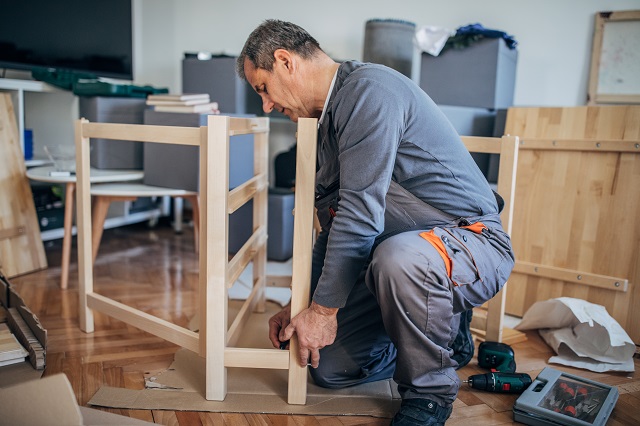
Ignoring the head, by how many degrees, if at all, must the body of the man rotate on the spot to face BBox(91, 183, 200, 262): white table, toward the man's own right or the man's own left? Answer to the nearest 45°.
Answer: approximately 45° to the man's own right

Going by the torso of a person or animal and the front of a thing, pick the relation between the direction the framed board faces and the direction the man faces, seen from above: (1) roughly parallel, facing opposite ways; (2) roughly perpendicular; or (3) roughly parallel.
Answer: roughly perpendicular

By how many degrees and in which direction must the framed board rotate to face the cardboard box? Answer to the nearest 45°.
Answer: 0° — it already faces it

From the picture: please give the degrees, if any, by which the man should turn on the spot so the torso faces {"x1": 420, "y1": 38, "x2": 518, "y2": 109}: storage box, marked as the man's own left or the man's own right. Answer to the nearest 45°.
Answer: approximately 90° to the man's own right

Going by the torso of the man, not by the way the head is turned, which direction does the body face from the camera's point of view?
to the viewer's left

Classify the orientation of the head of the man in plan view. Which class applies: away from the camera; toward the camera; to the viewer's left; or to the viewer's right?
to the viewer's left

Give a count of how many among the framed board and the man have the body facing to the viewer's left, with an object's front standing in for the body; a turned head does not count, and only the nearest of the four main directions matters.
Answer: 1

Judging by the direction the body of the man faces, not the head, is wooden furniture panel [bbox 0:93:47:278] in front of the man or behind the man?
in front

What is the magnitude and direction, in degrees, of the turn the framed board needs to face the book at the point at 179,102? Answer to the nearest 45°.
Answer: approximately 45° to its right

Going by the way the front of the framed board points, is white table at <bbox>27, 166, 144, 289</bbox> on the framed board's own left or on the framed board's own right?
on the framed board's own right

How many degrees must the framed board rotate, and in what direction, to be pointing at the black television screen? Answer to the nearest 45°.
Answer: approximately 90° to its right

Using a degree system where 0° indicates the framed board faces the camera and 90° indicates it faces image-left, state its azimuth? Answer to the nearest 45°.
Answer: approximately 0°

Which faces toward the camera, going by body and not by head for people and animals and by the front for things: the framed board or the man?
the framed board

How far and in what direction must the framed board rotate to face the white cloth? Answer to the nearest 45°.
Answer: approximately 45° to its right
